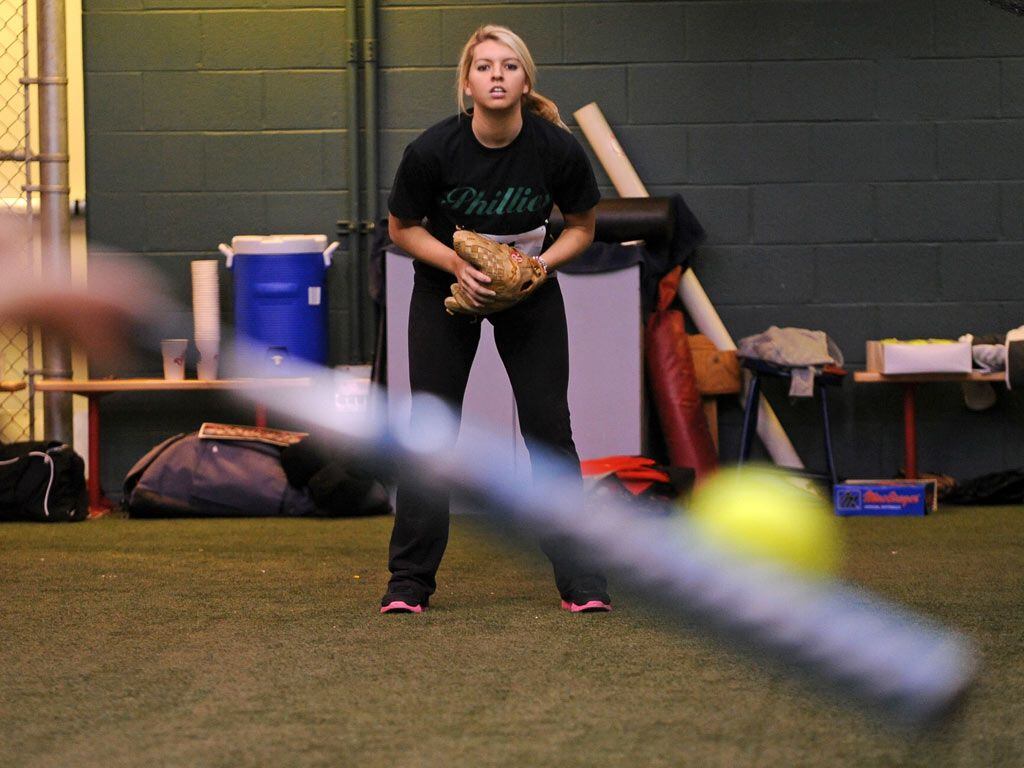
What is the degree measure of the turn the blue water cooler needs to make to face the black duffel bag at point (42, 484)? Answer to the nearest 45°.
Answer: approximately 90° to its right

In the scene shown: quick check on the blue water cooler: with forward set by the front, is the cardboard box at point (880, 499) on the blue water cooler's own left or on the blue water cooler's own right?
on the blue water cooler's own left

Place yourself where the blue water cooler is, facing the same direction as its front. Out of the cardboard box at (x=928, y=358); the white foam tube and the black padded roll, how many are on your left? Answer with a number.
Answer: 3

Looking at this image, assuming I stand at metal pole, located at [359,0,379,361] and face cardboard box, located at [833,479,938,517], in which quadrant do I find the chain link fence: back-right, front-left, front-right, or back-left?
back-right

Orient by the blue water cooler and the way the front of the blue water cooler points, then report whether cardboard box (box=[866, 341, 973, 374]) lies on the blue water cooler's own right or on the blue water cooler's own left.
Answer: on the blue water cooler's own left

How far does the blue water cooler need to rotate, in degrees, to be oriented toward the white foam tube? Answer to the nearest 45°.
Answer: approximately 90° to its left

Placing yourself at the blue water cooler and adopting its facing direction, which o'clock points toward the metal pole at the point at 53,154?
The metal pole is roughly at 4 o'clock from the blue water cooler.

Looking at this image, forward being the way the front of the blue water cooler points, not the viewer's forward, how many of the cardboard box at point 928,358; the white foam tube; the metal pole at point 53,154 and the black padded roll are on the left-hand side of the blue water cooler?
3

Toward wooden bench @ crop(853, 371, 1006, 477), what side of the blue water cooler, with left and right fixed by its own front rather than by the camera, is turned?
left

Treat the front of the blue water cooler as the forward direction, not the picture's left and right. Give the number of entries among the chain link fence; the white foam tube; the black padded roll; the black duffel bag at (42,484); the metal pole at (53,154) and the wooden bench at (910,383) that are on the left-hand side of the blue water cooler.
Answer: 3

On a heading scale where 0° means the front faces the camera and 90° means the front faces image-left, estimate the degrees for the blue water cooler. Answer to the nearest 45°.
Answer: approximately 0°
